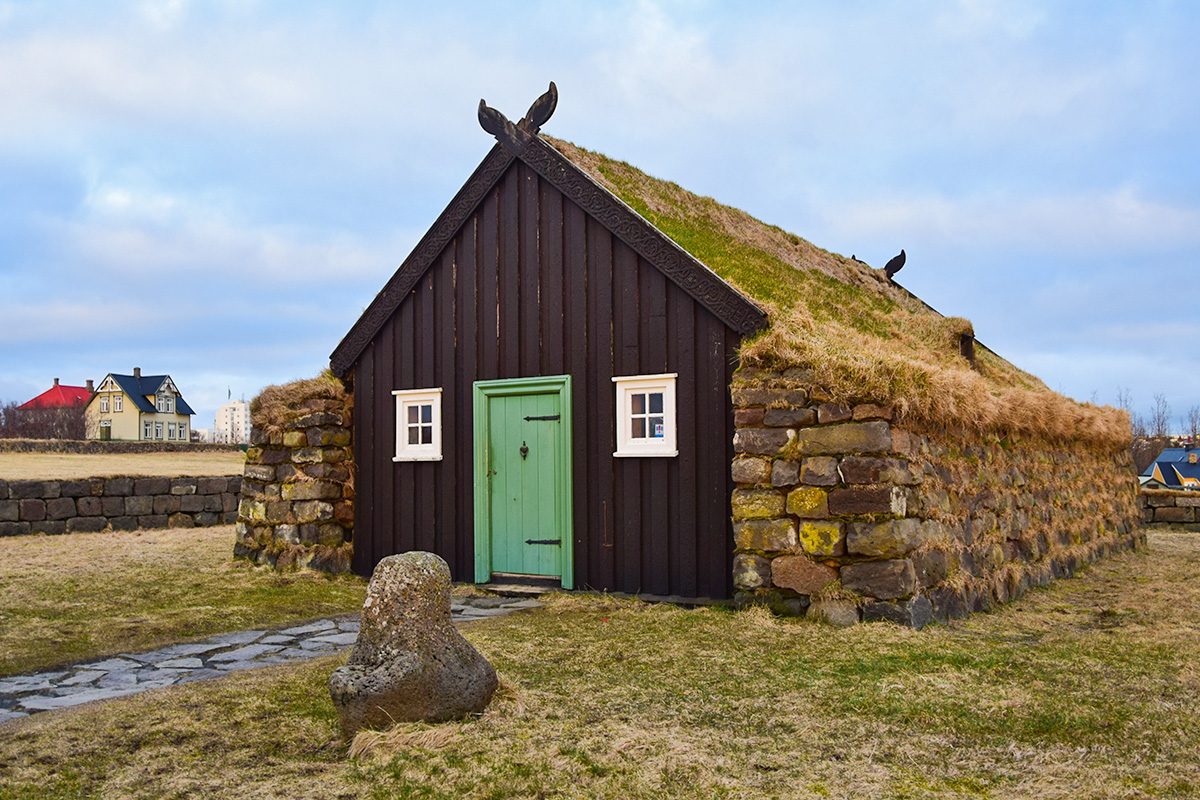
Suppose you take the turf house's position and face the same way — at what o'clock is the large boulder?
The large boulder is roughly at 11 o'clock from the turf house.

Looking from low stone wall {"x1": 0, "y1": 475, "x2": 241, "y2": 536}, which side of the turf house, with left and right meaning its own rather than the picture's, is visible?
right

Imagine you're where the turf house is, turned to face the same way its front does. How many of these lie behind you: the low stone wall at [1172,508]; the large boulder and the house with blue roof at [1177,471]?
2

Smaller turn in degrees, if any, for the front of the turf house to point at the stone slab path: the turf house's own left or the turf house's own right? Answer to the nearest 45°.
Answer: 0° — it already faces it

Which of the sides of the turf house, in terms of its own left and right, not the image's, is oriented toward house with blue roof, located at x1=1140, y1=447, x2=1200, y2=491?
back

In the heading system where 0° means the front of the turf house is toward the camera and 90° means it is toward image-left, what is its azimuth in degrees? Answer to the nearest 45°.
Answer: approximately 45°

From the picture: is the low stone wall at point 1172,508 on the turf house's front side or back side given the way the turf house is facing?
on the back side

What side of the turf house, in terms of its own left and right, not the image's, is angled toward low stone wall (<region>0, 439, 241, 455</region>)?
right
